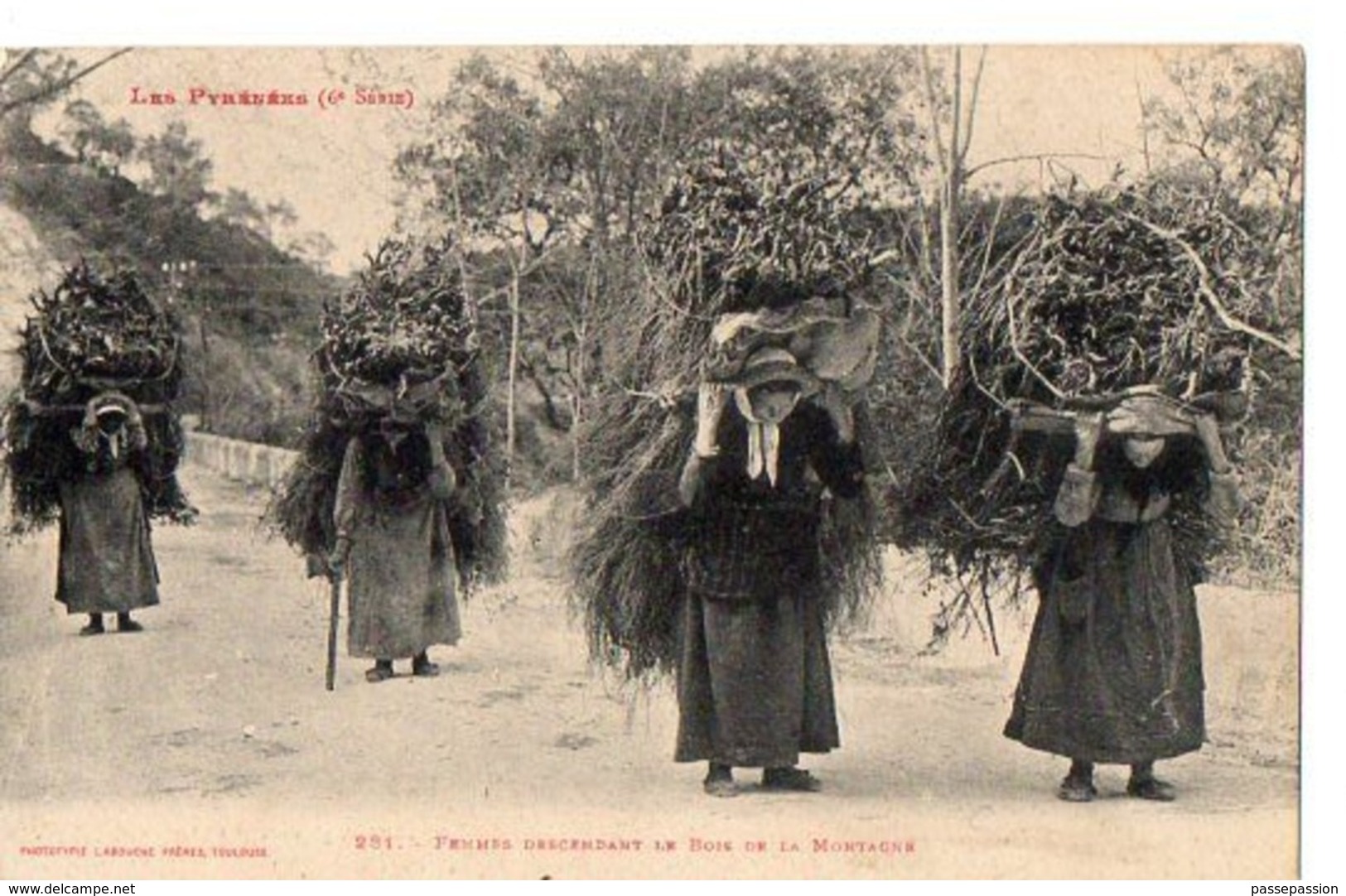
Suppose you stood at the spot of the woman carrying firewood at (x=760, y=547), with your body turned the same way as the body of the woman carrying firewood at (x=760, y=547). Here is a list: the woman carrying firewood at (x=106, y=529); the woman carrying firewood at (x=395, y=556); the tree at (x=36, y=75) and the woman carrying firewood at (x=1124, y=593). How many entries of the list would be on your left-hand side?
1

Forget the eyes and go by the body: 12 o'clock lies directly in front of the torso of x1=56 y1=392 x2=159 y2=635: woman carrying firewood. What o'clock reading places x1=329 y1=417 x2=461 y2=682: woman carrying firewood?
x1=329 y1=417 x2=461 y2=682: woman carrying firewood is roughly at 10 o'clock from x1=56 y1=392 x2=159 y2=635: woman carrying firewood.

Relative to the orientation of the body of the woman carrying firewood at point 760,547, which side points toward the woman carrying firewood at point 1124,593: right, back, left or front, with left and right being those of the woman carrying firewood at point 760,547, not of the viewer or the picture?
left

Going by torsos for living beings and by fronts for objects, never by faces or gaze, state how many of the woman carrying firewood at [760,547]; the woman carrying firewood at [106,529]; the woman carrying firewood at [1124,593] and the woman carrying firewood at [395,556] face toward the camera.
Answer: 4

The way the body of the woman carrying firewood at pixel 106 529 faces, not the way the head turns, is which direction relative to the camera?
toward the camera

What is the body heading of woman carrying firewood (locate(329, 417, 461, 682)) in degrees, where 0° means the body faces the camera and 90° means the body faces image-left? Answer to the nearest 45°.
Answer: approximately 0°

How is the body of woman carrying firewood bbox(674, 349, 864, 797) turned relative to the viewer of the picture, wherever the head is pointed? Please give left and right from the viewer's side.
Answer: facing the viewer

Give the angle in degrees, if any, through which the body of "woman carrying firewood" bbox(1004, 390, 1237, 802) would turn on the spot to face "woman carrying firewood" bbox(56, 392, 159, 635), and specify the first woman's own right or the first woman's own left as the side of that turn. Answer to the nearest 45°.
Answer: approximately 90° to the first woman's own right

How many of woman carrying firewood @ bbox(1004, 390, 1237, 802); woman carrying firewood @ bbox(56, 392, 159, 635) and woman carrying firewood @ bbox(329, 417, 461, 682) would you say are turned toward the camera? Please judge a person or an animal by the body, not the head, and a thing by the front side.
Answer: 3
